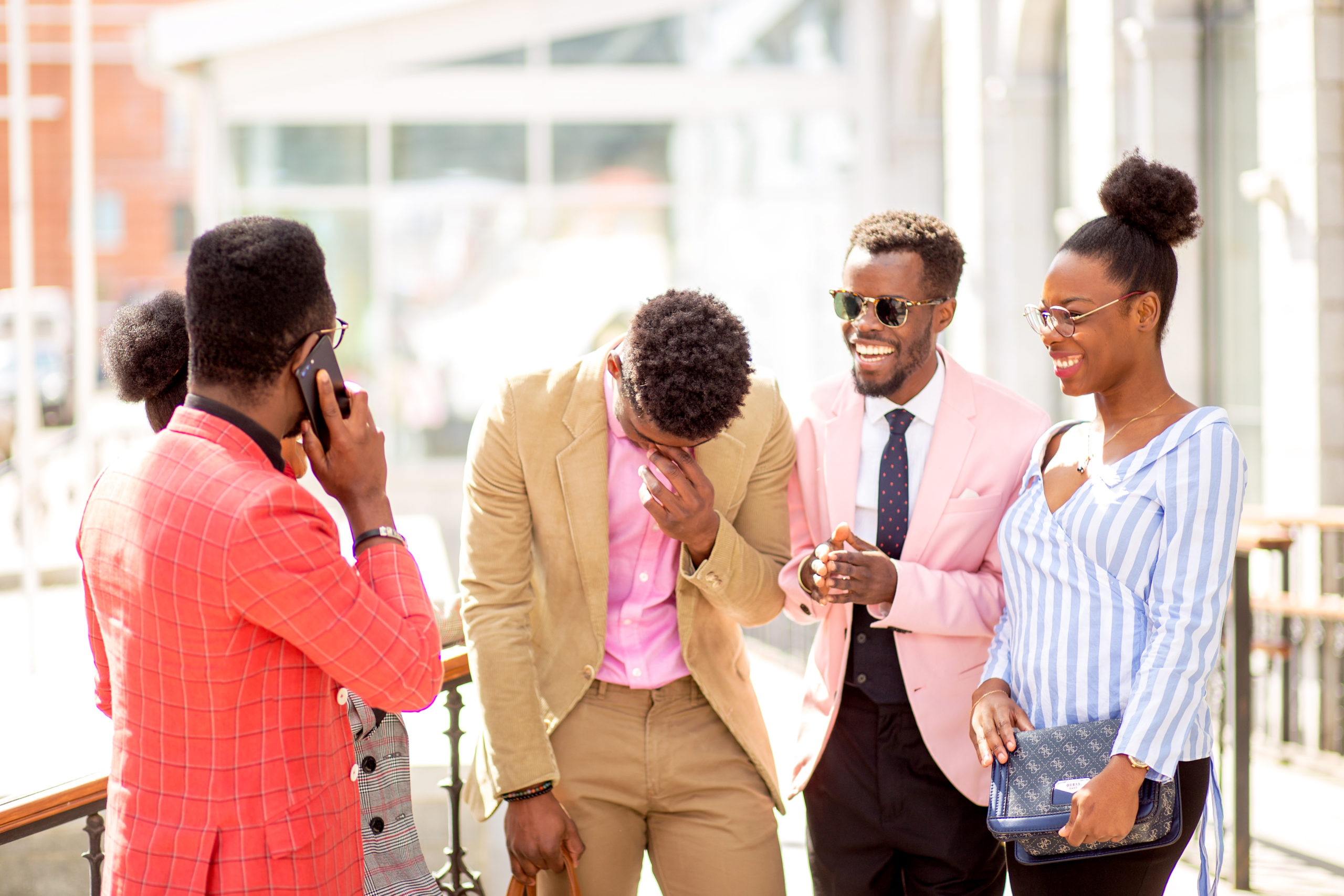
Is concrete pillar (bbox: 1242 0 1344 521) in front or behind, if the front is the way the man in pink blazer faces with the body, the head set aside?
behind

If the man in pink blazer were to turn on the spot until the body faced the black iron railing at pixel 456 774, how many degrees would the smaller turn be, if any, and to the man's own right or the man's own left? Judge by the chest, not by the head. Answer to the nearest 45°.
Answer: approximately 45° to the man's own right

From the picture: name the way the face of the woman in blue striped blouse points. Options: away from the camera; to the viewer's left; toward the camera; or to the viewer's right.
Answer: to the viewer's left

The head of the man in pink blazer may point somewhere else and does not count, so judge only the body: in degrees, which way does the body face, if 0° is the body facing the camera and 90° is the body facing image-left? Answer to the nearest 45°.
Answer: approximately 45°

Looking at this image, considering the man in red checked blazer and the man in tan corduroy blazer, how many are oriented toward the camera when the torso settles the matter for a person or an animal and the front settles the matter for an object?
1

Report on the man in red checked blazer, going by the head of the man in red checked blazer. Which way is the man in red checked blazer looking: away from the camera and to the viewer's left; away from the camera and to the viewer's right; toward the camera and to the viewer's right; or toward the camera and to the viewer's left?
away from the camera and to the viewer's right

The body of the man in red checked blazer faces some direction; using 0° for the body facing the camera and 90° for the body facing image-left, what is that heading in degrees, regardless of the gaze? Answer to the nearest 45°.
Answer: approximately 225°

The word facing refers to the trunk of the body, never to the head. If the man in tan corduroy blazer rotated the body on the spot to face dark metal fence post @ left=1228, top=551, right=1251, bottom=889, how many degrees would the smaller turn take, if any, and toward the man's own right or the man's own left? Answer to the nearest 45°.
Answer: approximately 135° to the man's own left

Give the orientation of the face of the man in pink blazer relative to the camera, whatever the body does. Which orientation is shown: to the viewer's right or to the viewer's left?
to the viewer's left

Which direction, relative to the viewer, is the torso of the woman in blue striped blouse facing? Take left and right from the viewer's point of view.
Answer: facing the viewer and to the left of the viewer

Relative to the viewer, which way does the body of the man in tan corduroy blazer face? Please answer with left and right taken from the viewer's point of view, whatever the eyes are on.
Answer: facing the viewer

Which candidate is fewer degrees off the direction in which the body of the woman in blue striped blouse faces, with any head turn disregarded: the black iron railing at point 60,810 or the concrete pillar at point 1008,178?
the black iron railing

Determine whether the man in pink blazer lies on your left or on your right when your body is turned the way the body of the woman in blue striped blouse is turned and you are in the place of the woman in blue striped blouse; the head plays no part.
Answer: on your right
